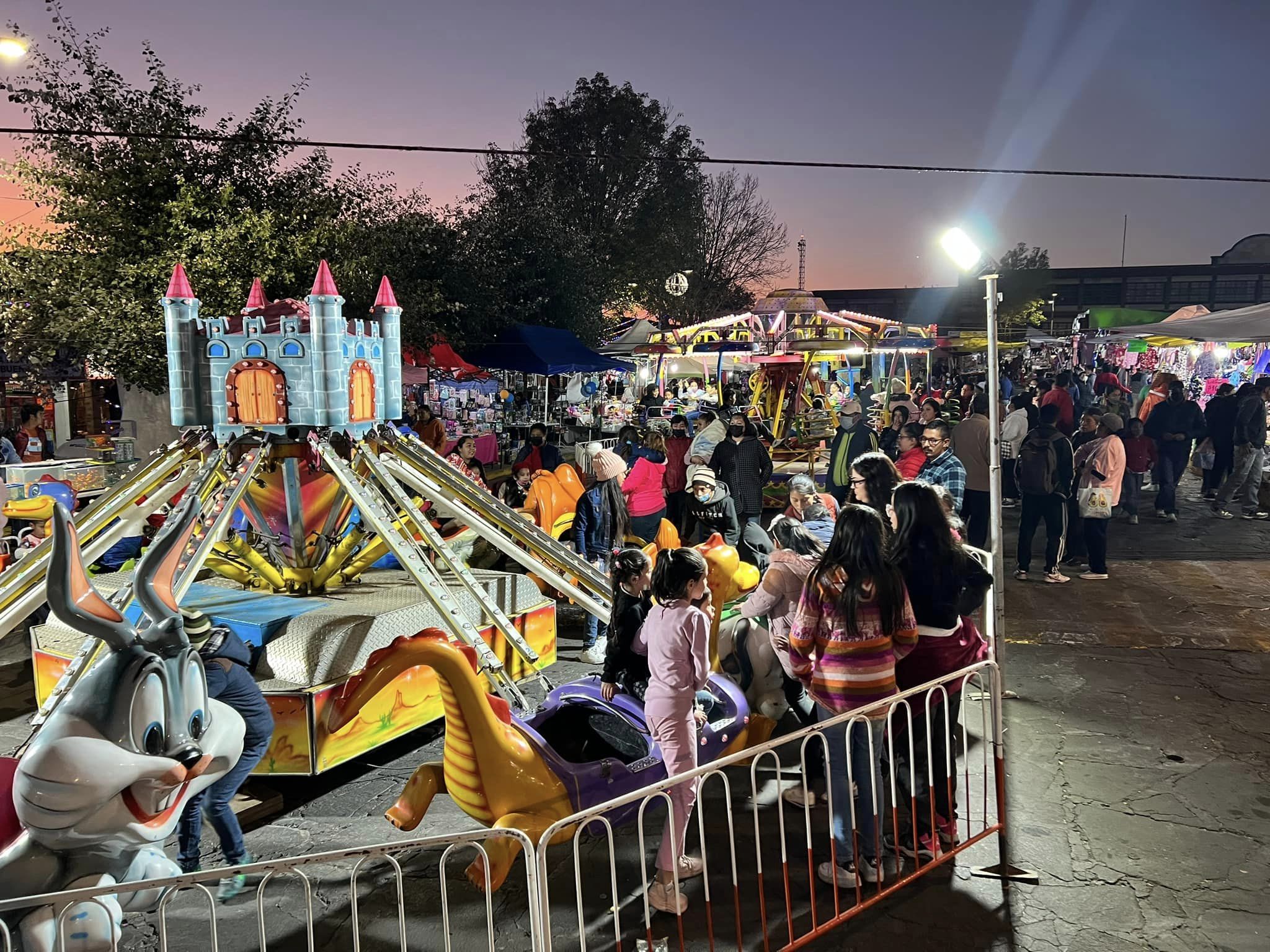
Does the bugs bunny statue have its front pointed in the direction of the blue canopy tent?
no

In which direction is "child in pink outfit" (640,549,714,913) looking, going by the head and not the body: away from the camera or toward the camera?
away from the camera

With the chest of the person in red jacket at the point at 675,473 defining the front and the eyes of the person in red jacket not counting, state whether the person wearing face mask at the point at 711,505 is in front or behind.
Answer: in front

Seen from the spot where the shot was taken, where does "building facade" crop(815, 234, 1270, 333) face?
facing the viewer

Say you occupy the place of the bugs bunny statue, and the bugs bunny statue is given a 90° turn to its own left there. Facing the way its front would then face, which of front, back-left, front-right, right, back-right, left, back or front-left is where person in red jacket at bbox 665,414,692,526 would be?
front

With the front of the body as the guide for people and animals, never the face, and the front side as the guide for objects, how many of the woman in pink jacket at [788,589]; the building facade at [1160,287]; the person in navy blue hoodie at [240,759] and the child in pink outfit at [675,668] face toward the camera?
1

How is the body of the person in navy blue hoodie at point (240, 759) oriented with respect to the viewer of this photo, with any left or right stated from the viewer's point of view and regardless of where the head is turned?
facing to the left of the viewer

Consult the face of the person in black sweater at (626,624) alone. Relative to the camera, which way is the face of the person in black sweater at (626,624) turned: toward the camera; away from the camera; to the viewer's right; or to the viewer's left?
to the viewer's right

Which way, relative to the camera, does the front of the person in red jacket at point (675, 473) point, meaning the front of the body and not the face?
toward the camera

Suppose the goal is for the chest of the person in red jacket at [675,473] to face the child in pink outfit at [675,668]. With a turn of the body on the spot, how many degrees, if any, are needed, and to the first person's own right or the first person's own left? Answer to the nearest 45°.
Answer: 0° — they already face them

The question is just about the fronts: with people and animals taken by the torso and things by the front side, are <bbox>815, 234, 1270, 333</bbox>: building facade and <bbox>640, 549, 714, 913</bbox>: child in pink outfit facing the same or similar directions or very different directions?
very different directions
